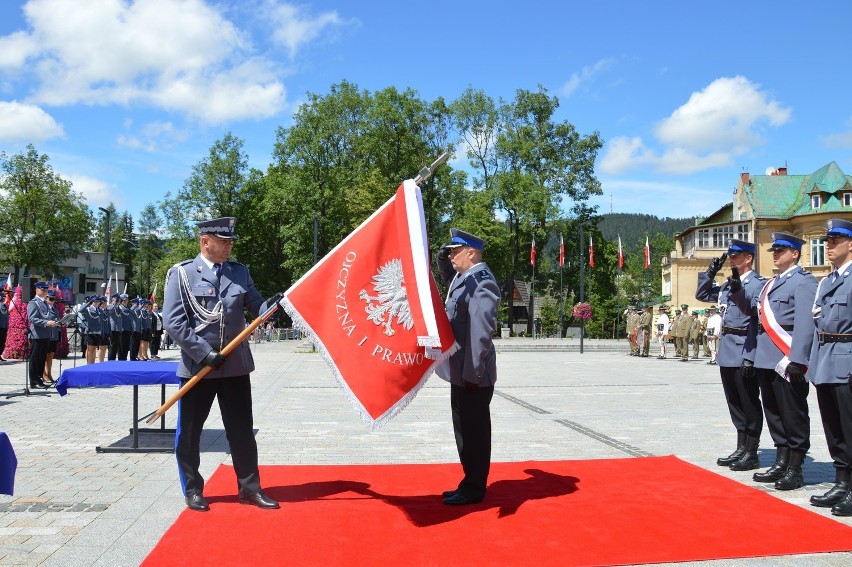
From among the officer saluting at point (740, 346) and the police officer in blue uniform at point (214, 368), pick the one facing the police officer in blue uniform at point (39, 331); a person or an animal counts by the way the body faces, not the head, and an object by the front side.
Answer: the officer saluting

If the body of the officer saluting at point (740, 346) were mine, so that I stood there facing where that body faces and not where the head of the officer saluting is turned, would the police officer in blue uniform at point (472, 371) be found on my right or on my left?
on my left

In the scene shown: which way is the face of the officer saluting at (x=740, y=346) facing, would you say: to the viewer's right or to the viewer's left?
to the viewer's left

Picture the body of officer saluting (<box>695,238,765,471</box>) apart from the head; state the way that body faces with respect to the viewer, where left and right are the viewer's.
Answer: facing to the left of the viewer

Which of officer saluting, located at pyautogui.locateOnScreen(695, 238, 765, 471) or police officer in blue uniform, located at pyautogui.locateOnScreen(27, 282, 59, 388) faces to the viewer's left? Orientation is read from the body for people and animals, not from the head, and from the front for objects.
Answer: the officer saluting

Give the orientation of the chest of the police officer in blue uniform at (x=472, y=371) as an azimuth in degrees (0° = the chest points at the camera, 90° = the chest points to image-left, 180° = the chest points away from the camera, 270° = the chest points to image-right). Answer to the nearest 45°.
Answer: approximately 90°

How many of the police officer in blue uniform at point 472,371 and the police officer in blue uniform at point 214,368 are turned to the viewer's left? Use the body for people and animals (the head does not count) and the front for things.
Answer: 1

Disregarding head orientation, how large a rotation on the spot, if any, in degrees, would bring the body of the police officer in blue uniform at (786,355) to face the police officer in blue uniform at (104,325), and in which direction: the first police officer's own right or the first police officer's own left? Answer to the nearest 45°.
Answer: approximately 45° to the first police officer's own right
